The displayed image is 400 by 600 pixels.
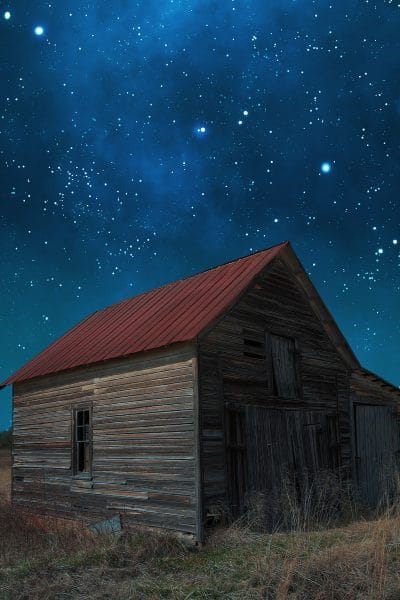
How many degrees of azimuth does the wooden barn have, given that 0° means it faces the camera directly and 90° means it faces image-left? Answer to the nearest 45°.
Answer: approximately 315°
